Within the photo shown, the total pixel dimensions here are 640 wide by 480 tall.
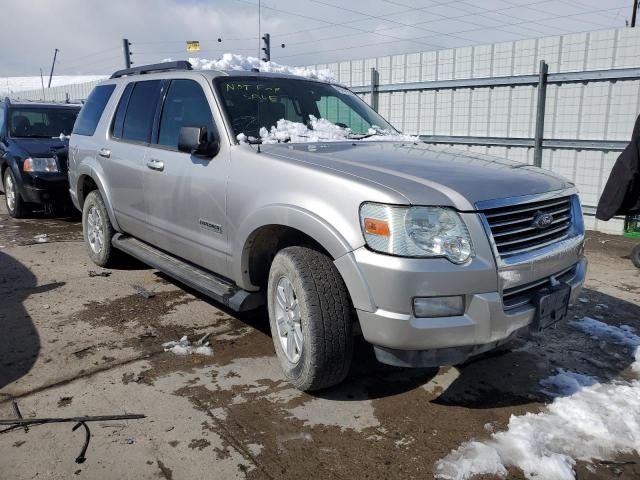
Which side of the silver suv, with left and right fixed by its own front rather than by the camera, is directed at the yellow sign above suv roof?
back

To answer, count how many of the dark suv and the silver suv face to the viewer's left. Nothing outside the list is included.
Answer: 0

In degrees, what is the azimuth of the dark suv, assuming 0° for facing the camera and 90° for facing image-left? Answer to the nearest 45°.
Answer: approximately 315°

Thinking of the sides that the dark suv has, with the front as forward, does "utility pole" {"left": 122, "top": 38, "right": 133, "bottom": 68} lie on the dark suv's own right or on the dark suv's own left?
on the dark suv's own left

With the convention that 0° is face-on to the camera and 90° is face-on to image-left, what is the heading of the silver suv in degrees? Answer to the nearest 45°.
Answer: approximately 315°

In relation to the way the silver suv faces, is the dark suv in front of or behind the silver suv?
behind

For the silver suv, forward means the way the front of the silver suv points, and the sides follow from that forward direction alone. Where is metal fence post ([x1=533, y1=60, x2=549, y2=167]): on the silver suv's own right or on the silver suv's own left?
on the silver suv's own left

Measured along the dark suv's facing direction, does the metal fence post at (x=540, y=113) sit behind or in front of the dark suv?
in front
